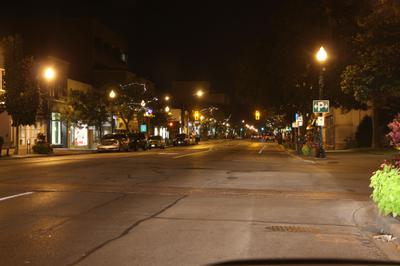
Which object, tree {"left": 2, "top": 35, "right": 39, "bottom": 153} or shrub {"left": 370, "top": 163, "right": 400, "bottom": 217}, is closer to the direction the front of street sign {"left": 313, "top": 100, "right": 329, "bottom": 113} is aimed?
the shrub

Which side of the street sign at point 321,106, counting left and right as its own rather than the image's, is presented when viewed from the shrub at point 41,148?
right

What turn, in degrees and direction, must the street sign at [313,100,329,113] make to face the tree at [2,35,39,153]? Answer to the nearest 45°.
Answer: approximately 90° to its right

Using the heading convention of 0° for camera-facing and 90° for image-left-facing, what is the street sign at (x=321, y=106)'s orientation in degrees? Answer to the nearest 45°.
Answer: approximately 0°

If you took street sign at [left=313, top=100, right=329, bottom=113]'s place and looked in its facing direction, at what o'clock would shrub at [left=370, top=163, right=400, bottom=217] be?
The shrub is roughly at 12 o'clock from the street sign.
